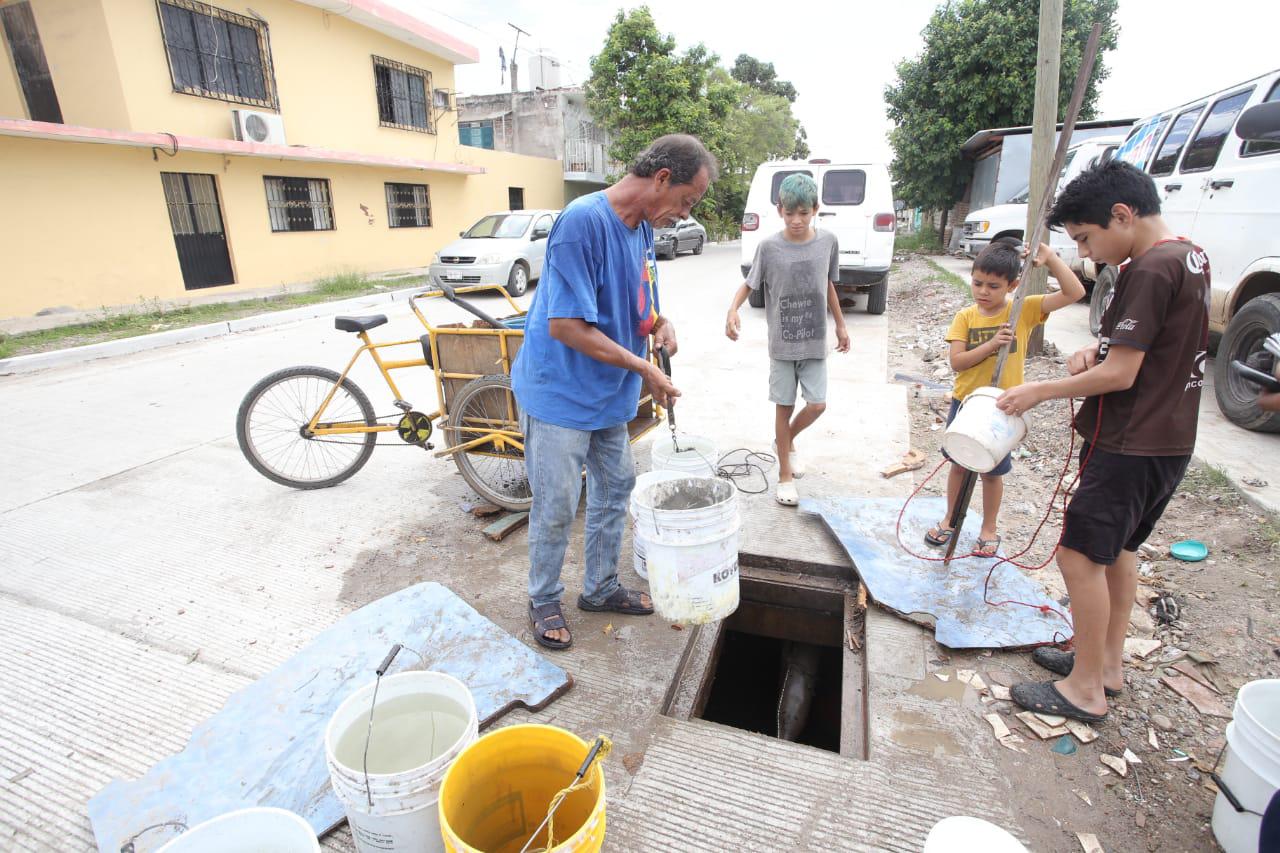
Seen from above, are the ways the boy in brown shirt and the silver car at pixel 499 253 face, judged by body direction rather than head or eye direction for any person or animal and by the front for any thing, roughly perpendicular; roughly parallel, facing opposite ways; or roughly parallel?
roughly perpendicular

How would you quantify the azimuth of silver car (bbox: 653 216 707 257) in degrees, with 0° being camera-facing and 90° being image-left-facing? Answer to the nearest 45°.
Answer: approximately 45°

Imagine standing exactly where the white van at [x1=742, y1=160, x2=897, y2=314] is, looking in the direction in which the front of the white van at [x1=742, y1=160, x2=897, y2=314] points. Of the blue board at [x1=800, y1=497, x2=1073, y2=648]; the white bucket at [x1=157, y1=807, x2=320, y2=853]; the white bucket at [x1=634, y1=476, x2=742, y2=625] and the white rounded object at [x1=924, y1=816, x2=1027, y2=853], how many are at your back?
4

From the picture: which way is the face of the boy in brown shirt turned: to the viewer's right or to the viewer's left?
to the viewer's left

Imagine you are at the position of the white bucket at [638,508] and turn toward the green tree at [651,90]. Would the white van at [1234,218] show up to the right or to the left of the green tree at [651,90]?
right

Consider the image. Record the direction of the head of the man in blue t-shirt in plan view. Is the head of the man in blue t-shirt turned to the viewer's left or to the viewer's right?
to the viewer's right

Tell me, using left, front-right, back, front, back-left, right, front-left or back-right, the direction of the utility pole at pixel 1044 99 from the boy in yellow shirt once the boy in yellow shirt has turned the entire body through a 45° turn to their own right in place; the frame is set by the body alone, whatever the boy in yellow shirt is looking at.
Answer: right

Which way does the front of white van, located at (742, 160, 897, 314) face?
away from the camera

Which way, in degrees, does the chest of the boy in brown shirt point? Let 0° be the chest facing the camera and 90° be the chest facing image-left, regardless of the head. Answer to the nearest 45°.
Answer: approximately 90°

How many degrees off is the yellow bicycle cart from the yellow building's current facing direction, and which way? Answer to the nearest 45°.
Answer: approximately 45° to its right

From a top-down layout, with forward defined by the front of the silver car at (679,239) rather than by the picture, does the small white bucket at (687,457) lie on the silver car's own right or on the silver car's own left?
on the silver car's own left

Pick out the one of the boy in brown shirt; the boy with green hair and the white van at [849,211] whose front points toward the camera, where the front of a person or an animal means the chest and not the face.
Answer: the boy with green hair

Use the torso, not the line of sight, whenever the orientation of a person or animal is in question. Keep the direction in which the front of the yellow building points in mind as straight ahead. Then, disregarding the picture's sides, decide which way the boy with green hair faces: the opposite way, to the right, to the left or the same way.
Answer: to the right

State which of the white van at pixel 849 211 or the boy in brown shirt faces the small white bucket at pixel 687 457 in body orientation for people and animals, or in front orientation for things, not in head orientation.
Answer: the boy in brown shirt

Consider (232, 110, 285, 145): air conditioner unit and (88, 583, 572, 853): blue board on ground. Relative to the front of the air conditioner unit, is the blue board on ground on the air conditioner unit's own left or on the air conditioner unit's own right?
on the air conditioner unit's own right

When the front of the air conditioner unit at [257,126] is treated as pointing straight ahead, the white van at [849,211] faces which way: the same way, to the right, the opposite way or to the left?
to the left

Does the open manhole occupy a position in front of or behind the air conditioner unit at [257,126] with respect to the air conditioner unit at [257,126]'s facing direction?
in front

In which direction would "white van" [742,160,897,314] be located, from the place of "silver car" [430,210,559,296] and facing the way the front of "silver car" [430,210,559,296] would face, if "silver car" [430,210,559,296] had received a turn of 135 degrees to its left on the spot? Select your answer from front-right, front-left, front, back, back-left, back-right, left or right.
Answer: front-right

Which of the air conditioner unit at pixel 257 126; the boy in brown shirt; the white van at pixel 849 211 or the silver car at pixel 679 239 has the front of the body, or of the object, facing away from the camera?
the white van
